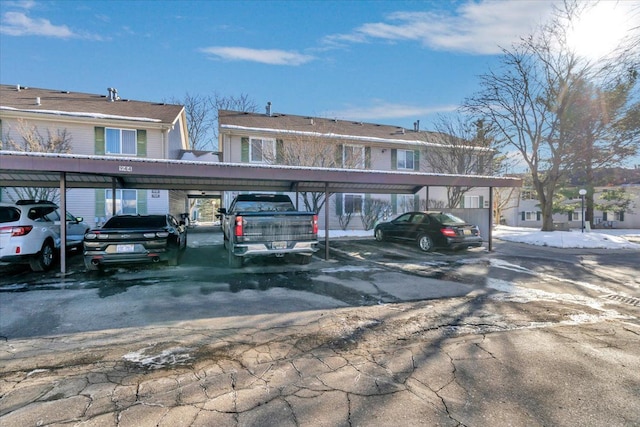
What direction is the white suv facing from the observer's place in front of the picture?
facing away from the viewer and to the right of the viewer

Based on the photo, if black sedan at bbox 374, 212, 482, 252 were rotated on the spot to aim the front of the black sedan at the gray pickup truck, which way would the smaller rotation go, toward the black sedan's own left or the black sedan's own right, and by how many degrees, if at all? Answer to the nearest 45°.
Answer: approximately 90° to the black sedan's own left

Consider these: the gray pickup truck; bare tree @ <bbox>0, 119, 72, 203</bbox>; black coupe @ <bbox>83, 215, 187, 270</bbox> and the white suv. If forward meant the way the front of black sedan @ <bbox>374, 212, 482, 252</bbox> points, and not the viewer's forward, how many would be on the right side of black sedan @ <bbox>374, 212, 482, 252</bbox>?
0

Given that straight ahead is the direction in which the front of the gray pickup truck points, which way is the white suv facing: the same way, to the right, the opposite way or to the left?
the same way

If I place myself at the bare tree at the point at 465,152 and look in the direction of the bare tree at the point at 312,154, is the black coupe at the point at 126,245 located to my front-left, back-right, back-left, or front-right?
front-left

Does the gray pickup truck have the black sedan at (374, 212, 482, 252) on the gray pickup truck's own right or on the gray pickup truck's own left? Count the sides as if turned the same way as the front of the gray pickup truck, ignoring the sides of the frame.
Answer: on the gray pickup truck's own right

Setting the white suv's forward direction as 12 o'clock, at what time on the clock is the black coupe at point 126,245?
The black coupe is roughly at 3 o'clock from the white suv.

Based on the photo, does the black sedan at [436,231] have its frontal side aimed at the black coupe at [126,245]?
no

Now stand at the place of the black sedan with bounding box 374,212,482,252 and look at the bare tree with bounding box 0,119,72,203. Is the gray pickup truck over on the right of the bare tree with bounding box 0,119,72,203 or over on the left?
left

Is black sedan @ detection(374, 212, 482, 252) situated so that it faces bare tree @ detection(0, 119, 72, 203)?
no

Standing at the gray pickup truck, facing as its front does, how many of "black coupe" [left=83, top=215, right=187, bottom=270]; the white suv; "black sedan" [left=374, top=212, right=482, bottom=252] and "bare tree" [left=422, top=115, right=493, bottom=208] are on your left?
2

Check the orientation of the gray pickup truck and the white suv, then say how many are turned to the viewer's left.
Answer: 0

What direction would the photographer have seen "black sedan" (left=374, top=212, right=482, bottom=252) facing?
facing away from the viewer and to the left of the viewer

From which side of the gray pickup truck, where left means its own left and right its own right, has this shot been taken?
back

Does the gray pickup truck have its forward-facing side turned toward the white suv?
no

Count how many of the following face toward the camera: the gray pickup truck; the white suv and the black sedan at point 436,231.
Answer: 0
